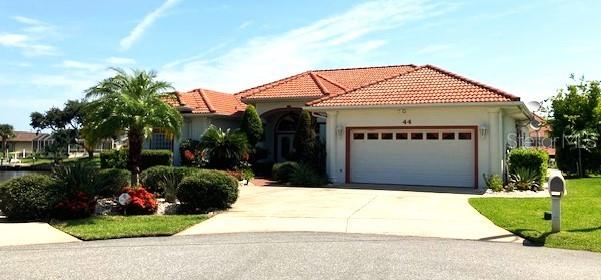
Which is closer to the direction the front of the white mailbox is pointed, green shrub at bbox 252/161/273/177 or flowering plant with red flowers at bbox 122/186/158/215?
the flowering plant with red flowers

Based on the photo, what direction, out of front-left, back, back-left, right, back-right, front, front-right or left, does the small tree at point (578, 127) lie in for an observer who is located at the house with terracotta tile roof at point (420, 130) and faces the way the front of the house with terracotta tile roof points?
back-left

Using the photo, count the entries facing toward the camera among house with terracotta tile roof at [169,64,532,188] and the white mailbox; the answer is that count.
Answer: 2

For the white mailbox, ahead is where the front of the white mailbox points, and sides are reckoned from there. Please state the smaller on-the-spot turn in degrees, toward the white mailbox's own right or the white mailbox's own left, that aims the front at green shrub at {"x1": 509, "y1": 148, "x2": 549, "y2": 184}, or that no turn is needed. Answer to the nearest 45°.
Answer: approximately 180°

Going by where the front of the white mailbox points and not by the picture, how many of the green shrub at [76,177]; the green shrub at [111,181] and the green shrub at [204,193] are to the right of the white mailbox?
3

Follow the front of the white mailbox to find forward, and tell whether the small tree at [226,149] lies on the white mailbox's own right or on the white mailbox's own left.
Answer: on the white mailbox's own right

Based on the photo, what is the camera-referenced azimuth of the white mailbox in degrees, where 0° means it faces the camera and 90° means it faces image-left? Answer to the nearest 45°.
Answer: approximately 0°
